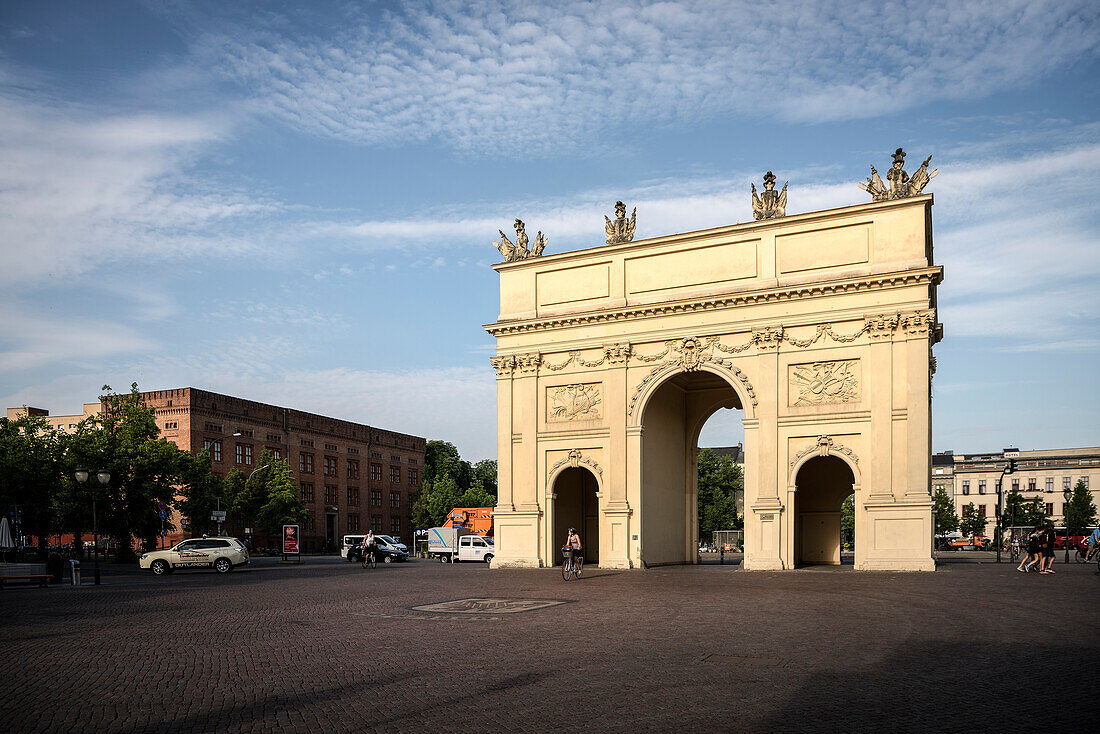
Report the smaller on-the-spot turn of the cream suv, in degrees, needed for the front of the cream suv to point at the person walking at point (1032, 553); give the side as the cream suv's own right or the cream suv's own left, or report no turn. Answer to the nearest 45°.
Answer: approximately 135° to the cream suv's own left

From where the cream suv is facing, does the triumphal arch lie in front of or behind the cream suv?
behind

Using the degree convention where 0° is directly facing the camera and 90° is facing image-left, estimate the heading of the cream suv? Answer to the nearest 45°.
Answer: approximately 90°

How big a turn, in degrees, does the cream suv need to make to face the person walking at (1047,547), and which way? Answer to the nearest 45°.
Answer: approximately 135° to its left

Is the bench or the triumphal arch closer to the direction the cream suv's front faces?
the bench

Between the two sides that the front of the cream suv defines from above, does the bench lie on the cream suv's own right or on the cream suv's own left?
on the cream suv's own left

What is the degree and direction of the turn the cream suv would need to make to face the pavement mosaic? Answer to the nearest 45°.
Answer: approximately 90° to its left
